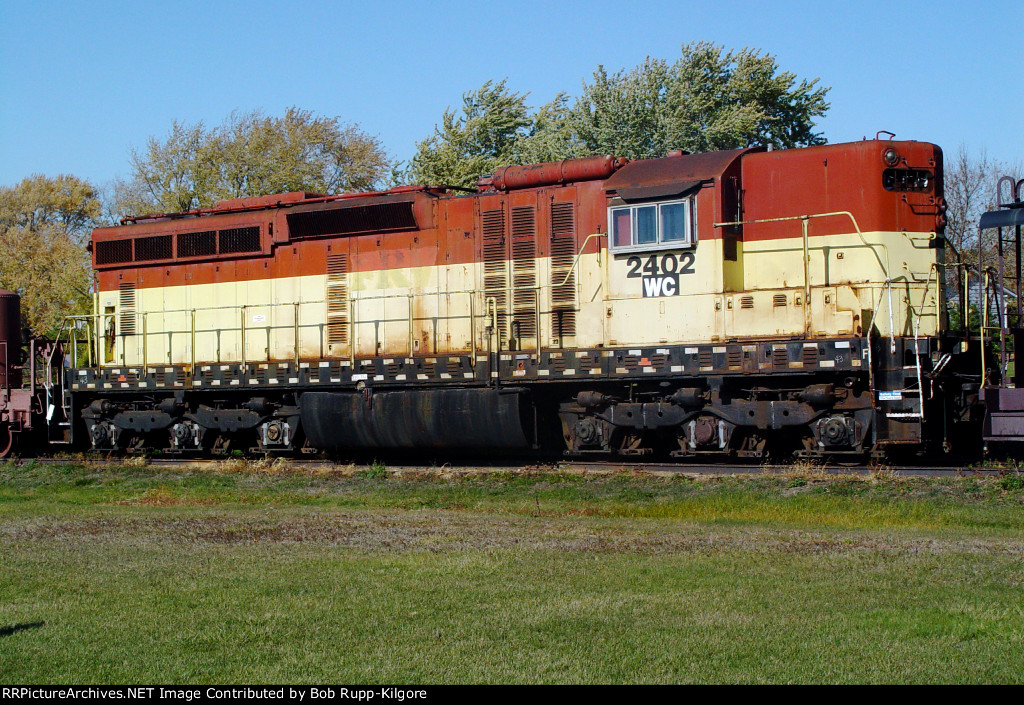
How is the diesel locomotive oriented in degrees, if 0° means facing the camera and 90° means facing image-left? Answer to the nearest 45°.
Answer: approximately 315°

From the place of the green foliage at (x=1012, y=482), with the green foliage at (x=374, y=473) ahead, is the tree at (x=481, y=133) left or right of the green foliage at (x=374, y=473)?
right

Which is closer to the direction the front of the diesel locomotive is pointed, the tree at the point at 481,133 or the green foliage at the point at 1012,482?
the green foliage

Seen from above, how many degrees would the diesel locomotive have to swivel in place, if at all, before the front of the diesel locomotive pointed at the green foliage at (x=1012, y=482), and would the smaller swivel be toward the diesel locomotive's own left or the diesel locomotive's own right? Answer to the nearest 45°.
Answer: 0° — it already faces it

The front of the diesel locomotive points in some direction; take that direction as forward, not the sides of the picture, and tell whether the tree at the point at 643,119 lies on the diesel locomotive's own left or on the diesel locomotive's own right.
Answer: on the diesel locomotive's own left

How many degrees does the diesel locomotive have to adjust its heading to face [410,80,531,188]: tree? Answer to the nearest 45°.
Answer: approximately 135° to its left

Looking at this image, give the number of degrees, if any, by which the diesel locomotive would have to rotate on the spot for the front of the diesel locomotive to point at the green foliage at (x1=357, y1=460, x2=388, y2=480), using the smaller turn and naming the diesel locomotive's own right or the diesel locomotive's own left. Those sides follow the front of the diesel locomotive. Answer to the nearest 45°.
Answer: approximately 135° to the diesel locomotive's own right
